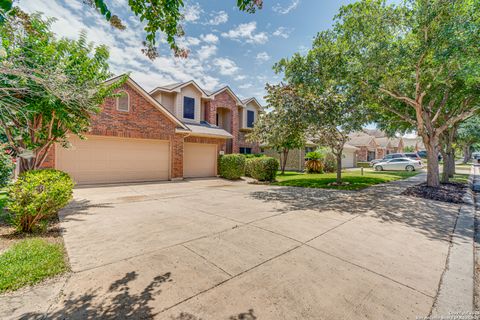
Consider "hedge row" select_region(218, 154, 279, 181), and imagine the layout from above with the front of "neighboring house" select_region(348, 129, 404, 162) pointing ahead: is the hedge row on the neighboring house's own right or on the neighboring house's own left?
on the neighboring house's own right

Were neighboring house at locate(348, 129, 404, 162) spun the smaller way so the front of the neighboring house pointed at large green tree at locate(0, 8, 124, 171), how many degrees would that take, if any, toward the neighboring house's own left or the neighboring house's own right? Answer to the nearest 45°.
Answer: approximately 45° to the neighboring house's own right

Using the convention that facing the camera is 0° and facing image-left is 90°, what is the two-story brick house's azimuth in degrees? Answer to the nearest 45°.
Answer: approximately 315°

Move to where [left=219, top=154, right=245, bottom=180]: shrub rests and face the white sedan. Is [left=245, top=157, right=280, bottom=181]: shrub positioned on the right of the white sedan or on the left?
right

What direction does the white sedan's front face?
to the viewer's left

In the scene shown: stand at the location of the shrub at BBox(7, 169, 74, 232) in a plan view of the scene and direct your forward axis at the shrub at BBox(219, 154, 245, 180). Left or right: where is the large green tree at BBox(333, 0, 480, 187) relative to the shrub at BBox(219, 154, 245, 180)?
right

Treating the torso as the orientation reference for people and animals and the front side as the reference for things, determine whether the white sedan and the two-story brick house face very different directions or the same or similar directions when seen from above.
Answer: very different directions

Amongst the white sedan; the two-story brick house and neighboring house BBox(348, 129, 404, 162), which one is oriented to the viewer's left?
the white sedan

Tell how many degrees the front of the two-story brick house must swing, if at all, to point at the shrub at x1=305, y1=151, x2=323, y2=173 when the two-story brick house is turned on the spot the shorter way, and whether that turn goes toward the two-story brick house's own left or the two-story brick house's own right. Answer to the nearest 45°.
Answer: approximately 45° to the two-story brick house's own left

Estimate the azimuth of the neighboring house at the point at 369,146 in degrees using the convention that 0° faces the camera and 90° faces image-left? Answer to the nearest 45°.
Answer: approximately 315°
